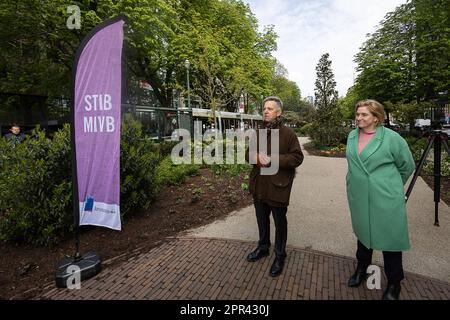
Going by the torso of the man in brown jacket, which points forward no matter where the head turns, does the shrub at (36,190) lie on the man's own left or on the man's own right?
on the man's own right

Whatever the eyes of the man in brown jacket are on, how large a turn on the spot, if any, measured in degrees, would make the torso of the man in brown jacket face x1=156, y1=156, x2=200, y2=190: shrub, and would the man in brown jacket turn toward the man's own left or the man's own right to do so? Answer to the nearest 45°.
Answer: approximately 90° to the man's own right

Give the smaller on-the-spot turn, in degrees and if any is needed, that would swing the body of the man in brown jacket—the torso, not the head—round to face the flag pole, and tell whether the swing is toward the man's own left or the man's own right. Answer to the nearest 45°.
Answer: approximately 45° to the man's own right

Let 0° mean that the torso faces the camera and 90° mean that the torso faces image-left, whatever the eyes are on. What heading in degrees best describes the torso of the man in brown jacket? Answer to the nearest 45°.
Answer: approximately 45°

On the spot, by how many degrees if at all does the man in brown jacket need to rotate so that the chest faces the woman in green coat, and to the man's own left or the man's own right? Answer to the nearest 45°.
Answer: approximately 90° to the man's own left

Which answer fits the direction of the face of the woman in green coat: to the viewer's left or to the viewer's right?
to the viewer's left

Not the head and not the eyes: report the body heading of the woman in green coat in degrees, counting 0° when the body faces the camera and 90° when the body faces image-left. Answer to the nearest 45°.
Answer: approximately 45°
